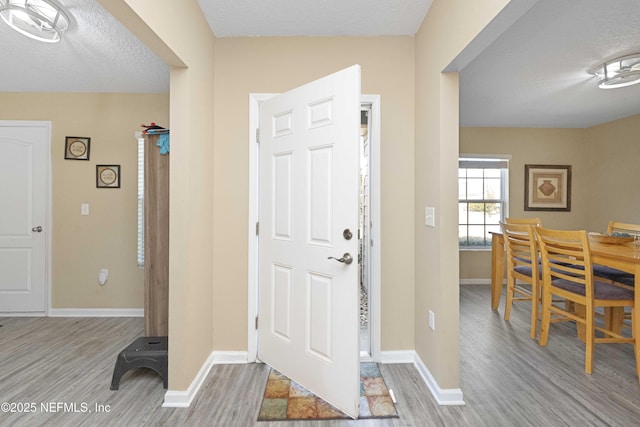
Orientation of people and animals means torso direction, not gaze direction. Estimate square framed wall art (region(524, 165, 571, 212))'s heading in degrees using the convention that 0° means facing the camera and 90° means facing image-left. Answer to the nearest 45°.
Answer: approximately 0°

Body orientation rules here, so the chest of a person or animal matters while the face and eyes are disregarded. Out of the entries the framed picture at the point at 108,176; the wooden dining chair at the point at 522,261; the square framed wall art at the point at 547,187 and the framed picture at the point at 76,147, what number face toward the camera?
3

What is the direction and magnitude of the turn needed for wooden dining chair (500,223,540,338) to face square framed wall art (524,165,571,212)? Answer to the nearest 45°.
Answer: approximately 45° to its left

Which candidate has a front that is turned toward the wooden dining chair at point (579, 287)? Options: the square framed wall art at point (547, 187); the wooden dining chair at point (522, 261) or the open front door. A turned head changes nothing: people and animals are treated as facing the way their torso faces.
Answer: the square framed wall art

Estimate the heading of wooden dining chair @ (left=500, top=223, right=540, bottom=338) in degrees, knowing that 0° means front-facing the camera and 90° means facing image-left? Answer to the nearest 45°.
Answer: approximately 225°

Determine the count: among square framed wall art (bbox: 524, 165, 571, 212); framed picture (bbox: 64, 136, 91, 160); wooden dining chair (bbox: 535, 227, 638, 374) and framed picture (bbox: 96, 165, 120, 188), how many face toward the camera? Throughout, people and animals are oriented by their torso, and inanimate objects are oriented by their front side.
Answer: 3

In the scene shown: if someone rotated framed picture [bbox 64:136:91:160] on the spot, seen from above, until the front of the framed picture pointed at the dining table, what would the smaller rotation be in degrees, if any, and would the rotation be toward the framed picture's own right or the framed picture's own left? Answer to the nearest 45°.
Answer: approximately 45° to the framed picture's own left

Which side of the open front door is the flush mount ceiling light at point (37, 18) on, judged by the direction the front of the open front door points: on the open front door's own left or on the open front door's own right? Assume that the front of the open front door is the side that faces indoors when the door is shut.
on the open front door's own right
